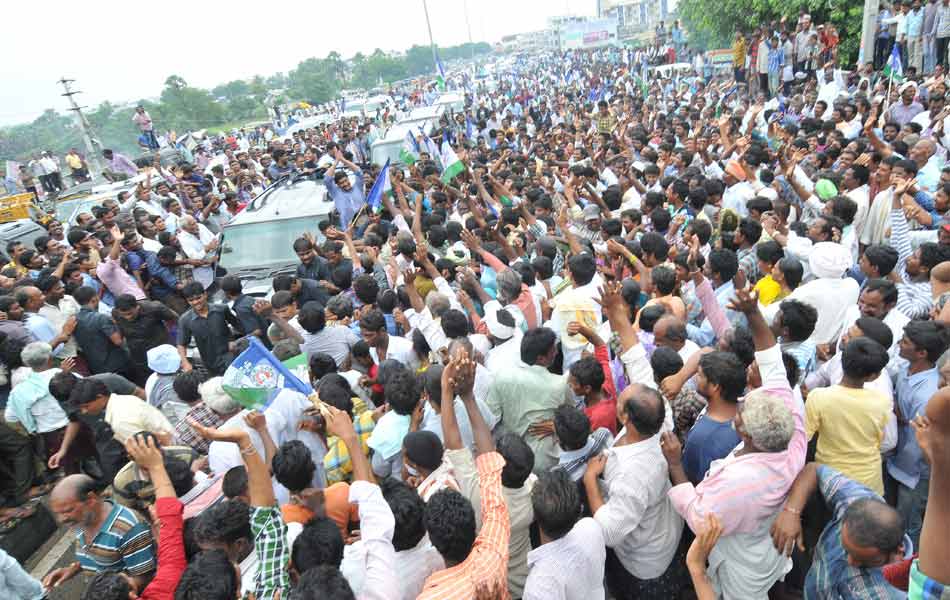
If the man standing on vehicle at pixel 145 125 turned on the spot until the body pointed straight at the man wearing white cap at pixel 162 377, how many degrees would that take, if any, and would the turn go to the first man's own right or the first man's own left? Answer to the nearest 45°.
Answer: approximately 45° to the first man's own right

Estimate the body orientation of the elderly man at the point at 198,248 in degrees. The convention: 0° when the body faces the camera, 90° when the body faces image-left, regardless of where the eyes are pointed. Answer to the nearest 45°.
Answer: approximately 315°

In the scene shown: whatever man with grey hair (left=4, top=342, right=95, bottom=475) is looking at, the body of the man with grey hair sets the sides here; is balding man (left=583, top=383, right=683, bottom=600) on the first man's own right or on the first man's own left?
on the first man's own right

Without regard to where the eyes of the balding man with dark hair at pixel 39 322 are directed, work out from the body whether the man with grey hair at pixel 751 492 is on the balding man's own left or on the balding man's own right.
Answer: on the balding man's own right

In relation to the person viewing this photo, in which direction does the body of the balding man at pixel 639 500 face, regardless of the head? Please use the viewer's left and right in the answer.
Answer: facing away from the viewer and to the left of the viewer

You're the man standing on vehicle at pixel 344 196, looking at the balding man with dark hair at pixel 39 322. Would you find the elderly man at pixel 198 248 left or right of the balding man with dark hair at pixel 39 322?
right

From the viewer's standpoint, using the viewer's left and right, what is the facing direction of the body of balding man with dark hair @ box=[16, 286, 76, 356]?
facing to the right of the viewer

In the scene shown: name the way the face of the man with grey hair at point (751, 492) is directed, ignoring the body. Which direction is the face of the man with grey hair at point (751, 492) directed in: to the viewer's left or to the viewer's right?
to the viewer's left

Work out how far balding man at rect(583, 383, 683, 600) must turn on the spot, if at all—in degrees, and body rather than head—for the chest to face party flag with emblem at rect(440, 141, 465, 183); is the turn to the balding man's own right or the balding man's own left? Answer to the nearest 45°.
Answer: approximately 45° to the balding man's own right

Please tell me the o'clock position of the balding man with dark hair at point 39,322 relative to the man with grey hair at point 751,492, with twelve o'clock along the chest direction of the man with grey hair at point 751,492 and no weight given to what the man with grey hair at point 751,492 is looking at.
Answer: the balding man with dark hair at point 39,322 is roughly at 11 o'clock from the man with grey hair at point 751,492.

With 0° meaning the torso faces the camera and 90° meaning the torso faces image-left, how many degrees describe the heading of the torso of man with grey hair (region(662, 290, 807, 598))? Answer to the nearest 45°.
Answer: approximately 135°
